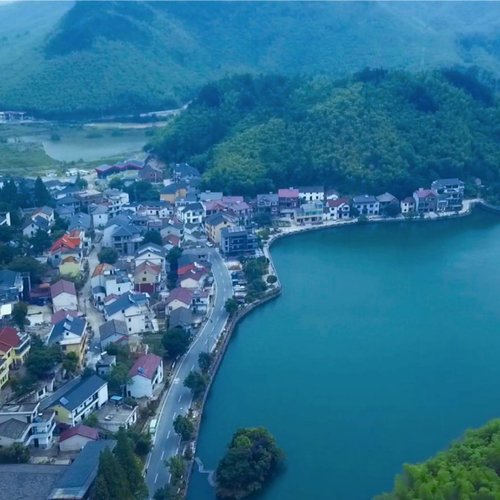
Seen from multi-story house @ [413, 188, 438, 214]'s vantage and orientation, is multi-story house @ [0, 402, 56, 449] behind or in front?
in front

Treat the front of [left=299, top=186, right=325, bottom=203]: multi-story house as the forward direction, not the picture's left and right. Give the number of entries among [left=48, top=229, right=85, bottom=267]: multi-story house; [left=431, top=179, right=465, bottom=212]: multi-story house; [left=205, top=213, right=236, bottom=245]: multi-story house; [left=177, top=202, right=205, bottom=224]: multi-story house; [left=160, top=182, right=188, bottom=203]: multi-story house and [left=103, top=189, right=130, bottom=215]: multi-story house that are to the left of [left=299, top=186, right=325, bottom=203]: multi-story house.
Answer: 1

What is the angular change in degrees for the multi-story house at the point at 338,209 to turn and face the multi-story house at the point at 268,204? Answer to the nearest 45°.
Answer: approximately 90° to its right

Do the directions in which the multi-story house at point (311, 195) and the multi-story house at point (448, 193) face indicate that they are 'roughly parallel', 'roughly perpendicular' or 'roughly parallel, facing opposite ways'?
roughly parallel

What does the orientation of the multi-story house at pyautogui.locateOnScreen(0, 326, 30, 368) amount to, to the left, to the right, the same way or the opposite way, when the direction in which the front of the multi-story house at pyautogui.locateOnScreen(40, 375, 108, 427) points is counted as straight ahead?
the same way

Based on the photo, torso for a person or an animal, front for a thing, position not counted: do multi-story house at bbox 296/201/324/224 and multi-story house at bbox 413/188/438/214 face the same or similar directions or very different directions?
same or similar directions

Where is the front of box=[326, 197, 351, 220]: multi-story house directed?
toward the camera

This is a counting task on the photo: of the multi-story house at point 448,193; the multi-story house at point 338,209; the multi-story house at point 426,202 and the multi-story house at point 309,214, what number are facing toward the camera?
4

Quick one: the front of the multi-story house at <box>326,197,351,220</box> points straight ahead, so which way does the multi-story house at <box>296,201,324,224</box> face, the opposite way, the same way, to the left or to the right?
the same way

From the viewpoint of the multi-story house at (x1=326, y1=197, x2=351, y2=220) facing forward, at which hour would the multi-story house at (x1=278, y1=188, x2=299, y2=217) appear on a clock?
the multi-story house at (x1=278, y1=188, x2=299, y2=217) is roughly at 3 o'clock from the multi-story house at (x1=326, y1=197, x2=351, y2=220).

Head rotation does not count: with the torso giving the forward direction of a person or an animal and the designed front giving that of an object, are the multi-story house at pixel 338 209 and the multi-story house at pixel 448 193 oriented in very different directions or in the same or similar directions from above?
same or similar directions

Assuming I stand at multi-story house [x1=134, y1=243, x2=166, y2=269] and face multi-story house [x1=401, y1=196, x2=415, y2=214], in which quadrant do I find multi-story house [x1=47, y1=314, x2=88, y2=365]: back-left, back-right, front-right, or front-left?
back-right

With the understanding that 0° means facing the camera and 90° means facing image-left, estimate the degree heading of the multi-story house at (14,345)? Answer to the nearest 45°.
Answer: approximately 315°

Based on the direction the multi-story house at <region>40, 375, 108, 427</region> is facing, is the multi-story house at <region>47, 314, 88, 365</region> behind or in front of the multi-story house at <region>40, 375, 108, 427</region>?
behind

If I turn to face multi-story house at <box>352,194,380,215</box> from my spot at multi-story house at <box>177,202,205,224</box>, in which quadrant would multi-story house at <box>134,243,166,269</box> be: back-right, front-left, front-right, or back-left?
back-right

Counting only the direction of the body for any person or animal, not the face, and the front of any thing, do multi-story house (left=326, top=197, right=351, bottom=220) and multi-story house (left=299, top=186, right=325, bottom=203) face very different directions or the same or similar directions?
same or similar directions

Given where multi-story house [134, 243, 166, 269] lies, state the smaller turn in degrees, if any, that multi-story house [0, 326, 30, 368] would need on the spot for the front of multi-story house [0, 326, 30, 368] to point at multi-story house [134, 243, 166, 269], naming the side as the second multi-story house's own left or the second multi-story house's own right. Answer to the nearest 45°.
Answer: approximately 90° to the second multi-story house's own left

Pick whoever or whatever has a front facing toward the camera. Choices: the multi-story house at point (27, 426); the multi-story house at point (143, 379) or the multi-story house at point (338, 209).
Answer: the multi-story house at point (338, 209)

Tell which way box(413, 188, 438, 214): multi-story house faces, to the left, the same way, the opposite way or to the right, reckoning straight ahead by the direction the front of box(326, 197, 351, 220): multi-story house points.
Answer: the same way
